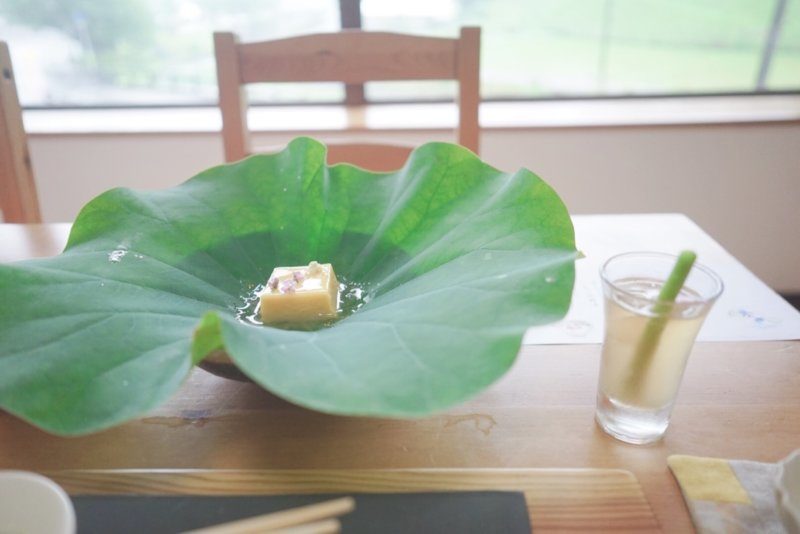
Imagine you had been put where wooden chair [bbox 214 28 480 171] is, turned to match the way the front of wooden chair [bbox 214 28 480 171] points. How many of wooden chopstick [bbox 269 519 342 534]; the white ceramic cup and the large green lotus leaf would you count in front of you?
3

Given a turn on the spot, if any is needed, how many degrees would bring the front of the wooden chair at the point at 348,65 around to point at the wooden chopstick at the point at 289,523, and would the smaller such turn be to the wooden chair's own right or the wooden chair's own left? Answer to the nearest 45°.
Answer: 0° — it already faces it

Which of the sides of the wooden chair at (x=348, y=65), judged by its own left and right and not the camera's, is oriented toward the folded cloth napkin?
front

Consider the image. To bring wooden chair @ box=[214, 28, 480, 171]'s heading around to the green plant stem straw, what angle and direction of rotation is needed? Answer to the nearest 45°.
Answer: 0° — it already faces it

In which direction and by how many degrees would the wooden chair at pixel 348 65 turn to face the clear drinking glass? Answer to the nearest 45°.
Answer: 0° — it already faces it

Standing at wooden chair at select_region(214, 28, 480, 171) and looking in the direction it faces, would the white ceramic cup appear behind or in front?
in front

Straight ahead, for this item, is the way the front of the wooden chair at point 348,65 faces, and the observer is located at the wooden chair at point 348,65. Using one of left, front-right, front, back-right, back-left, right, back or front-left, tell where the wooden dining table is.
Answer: front

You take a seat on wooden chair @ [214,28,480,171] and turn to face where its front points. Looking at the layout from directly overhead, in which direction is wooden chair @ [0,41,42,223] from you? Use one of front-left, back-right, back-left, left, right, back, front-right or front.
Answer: right

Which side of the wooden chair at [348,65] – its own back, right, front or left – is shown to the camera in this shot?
front

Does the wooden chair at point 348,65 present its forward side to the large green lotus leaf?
yes

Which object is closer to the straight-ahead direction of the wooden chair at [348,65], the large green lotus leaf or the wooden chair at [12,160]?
the large green lotus leaf

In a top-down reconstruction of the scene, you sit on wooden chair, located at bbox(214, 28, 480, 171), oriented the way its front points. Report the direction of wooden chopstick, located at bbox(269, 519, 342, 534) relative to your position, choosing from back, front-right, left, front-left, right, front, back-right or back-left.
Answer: front
